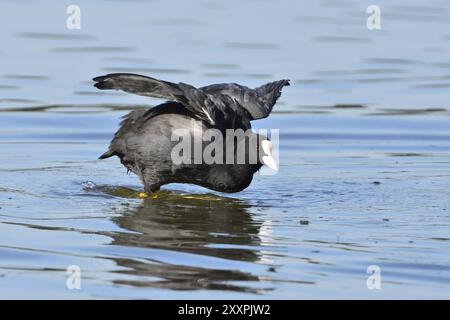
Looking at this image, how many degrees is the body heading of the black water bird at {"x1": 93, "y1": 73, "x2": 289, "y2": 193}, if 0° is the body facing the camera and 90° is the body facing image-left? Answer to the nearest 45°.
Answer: approximately 270°

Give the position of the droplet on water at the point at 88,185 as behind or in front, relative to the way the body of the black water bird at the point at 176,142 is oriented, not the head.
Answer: behind
